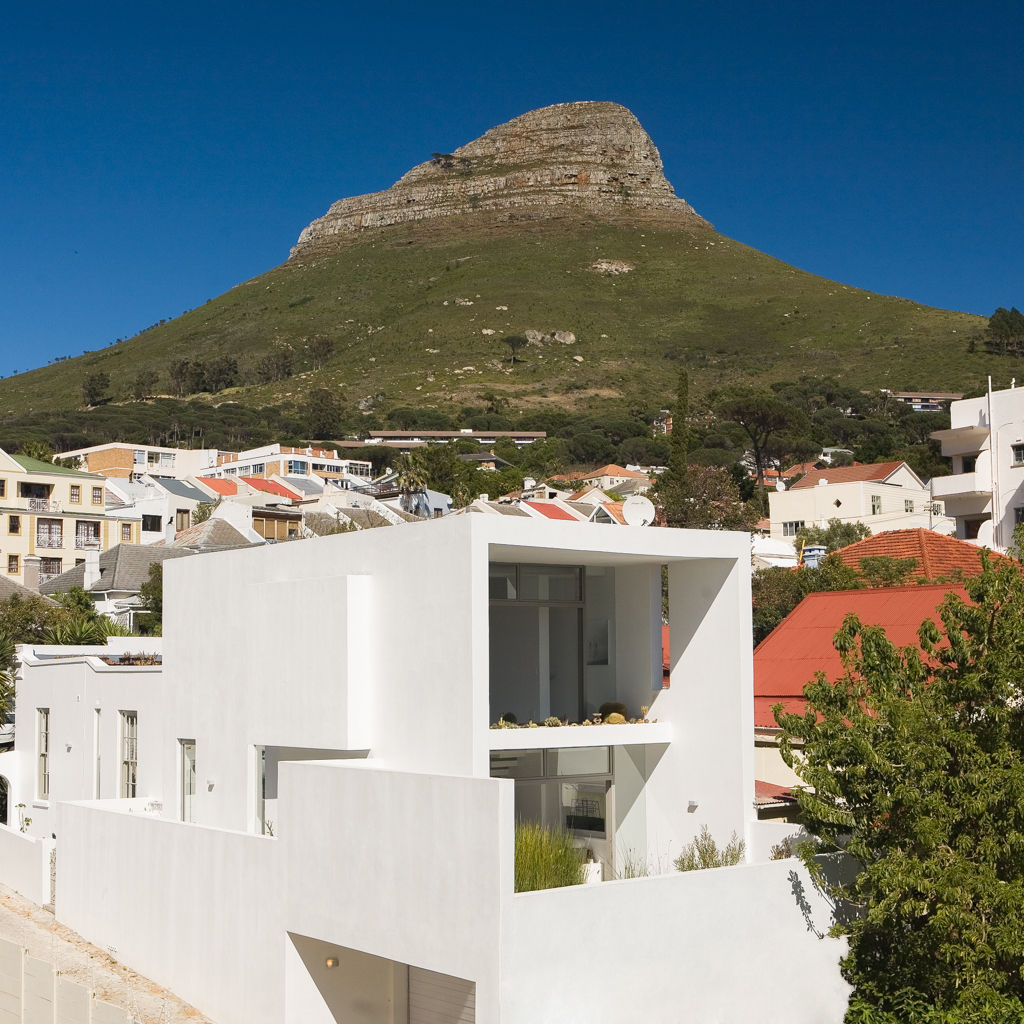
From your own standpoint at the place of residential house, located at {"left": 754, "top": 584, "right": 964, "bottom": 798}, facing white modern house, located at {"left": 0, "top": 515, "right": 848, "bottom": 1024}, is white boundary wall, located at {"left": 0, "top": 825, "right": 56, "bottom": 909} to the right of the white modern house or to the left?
right

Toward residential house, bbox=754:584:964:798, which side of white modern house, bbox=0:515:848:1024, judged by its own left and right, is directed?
left

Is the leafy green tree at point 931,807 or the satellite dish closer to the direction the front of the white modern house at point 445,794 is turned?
the leafy green tree

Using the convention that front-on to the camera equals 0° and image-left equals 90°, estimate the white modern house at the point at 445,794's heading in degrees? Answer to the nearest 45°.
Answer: approximately 315°
